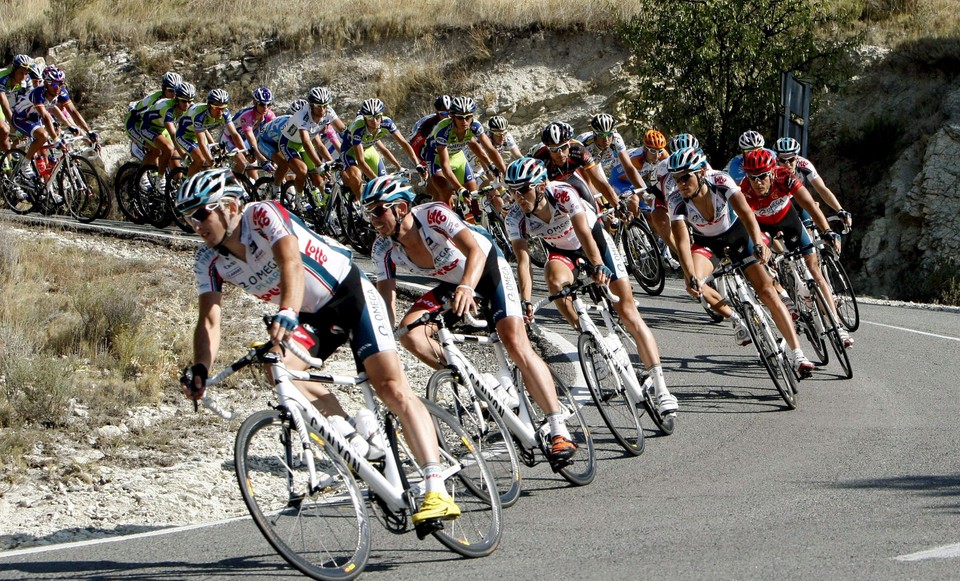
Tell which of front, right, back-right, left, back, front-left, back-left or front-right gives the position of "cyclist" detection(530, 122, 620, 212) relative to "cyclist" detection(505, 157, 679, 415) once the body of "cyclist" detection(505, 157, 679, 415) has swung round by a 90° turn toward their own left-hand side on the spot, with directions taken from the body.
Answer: back-left

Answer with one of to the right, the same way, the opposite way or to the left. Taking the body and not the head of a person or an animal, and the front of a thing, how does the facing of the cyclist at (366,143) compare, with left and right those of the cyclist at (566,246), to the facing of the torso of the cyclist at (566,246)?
to the left

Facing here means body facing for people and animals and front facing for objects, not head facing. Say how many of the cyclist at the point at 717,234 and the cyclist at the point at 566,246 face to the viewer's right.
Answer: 0

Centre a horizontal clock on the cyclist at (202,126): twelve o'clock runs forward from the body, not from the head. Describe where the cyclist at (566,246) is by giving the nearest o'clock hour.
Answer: the cyclist at (566,246) is roughly at 1 o'clock from the cyclist at (202,126).

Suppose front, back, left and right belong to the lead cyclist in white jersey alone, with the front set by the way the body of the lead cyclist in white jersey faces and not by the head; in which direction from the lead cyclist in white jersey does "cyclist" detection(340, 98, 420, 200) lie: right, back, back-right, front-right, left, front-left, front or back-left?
back-right

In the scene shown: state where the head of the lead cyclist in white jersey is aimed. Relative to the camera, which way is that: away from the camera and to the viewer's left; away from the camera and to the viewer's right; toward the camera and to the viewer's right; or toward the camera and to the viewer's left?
toward the camera and to the viewer's left

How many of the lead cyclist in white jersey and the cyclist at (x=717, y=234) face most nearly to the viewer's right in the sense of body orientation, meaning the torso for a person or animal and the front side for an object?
0

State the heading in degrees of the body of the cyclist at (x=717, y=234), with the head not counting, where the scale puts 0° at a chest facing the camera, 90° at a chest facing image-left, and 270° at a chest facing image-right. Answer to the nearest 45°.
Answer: approximately 0°

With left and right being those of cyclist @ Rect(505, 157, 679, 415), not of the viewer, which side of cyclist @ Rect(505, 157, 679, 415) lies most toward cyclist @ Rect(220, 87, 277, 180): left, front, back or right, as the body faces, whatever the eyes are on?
right

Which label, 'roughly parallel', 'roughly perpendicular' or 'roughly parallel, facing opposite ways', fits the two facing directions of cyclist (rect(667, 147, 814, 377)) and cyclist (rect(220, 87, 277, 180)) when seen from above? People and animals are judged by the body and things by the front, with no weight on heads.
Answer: roughly perpendicular

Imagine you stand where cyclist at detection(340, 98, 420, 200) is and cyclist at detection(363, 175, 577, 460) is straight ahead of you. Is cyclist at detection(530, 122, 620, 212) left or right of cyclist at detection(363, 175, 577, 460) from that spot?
left

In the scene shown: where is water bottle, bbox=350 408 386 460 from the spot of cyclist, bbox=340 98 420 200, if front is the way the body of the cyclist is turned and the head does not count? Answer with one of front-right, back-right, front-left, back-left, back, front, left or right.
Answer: front-right

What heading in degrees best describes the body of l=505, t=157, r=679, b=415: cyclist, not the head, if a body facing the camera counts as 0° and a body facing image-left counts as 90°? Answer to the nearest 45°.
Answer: approximately 45°
